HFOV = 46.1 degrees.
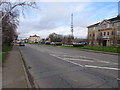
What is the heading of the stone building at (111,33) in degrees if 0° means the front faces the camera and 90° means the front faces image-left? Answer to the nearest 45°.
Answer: approximately 45°
